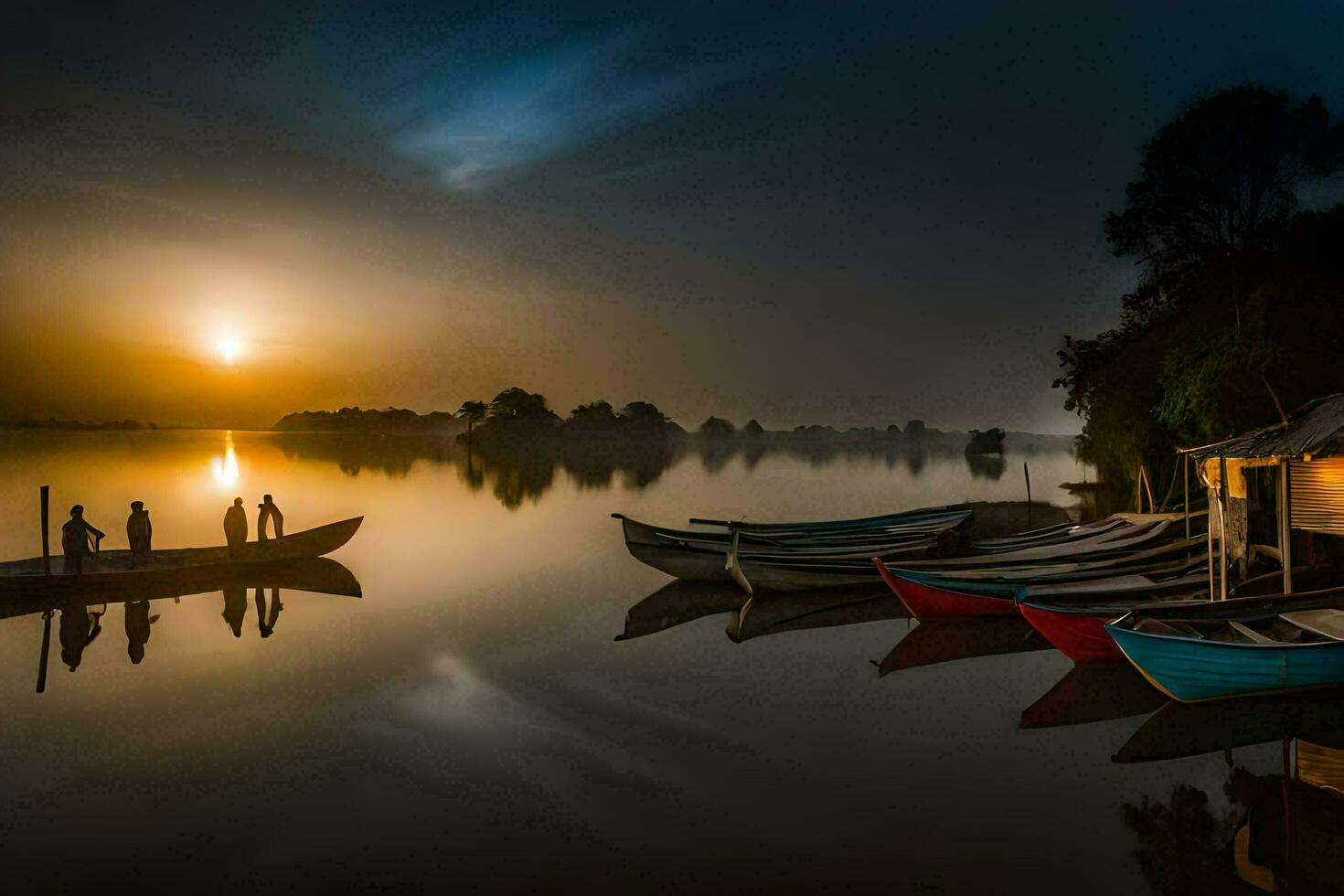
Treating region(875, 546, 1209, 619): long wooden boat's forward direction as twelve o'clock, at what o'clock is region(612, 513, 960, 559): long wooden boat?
region(612, 513, 960, 559): long wooden boat is roughly at 1 o'clock from region(875, 546, 1209, 619): long wooden boat.

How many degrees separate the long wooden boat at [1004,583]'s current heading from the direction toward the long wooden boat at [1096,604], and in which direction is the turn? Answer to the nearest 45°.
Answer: approximately 135° to its left

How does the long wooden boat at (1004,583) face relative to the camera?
to the viewer's left

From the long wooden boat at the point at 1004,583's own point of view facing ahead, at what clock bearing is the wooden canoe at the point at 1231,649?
The wooden canoe is roughly at 8 o'clock from the long wooden boat.

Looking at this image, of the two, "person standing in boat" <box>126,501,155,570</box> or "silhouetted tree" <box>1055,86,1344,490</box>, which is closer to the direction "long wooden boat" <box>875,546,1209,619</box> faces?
the person standing in boat

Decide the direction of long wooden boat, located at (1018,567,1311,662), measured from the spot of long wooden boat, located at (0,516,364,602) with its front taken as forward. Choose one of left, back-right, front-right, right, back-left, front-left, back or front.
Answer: front-right

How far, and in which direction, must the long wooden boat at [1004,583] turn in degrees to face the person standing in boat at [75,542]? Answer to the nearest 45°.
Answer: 0° — it already faces them

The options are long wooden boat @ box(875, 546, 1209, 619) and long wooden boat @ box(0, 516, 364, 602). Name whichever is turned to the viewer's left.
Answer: long wooden boat @ box(875, 546, 1209, 619)

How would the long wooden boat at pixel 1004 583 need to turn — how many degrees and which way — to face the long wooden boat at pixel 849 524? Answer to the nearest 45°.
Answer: approximately 45° to its right

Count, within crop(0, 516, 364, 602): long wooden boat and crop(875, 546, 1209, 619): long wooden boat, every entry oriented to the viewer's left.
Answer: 1

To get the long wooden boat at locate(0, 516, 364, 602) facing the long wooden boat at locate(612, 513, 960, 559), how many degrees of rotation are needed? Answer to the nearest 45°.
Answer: approximately 45° to its right

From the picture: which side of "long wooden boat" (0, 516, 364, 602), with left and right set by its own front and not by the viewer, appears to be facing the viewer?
right
